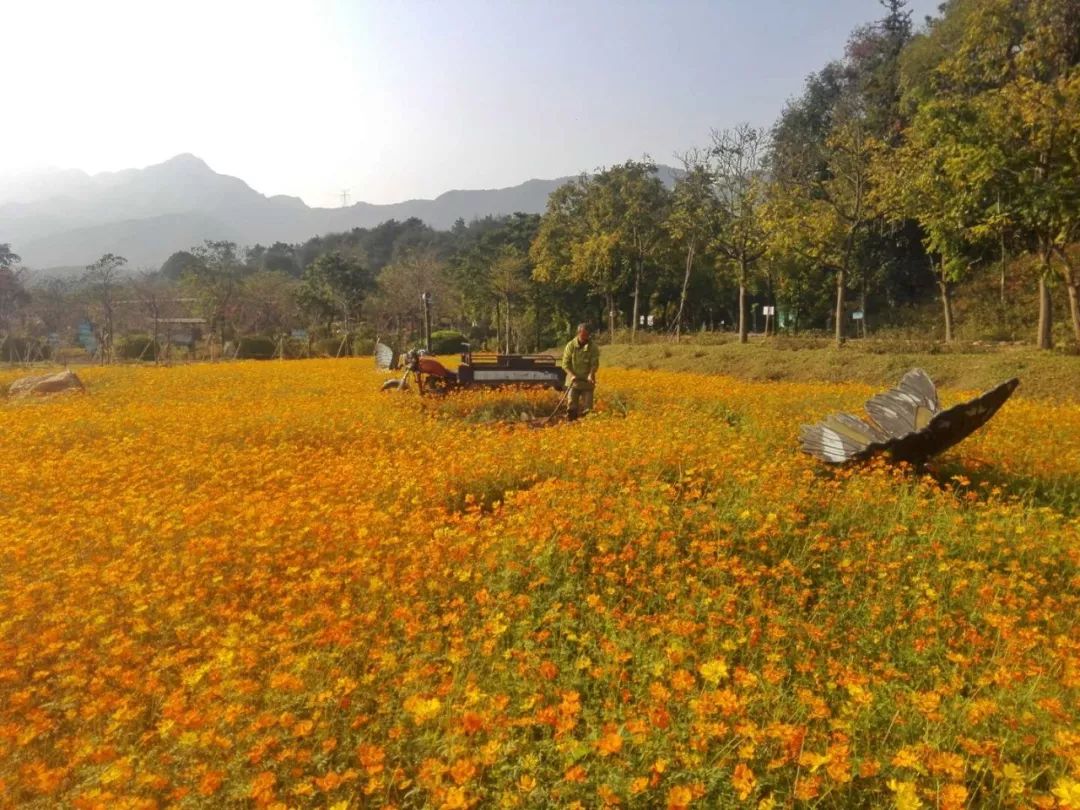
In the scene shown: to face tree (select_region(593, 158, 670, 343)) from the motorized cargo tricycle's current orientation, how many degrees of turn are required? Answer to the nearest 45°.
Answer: approximately 90° to its right

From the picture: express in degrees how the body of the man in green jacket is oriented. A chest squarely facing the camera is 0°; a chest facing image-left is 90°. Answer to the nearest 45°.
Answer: approximately 0°

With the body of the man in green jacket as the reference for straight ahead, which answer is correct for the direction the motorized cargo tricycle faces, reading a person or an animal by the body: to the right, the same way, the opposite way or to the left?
to the right

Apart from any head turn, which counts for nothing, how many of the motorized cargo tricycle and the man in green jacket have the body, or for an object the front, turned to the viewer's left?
1

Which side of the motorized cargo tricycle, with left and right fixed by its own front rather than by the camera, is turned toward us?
left

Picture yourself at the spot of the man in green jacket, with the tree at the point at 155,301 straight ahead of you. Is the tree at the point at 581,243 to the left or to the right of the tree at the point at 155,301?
right

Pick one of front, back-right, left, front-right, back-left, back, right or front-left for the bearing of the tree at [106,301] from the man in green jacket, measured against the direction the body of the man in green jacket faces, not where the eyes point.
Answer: back-right

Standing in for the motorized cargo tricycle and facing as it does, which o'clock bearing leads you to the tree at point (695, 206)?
The tree is roughly at 4 o'clock from the motorized cargo tricycle.
